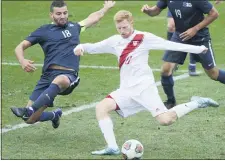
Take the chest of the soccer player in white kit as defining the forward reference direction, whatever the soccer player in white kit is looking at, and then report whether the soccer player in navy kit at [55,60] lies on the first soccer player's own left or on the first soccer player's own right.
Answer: on the first soccer player's own right

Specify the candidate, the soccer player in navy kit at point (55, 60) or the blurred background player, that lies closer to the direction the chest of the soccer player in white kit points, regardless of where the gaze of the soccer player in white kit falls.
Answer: the soccer player in navy kit

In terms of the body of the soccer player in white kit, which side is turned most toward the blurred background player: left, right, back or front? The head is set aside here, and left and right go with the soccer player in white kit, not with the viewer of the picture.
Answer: back

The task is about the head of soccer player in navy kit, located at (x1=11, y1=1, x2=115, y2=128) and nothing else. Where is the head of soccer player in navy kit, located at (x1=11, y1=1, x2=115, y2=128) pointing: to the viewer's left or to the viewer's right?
to the viewer's right

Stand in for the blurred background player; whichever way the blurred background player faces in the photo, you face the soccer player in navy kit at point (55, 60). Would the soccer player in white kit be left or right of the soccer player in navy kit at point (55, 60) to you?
left

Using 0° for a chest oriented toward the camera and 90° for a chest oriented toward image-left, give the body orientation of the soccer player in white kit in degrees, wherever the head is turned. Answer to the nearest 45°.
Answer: approximately 45°
